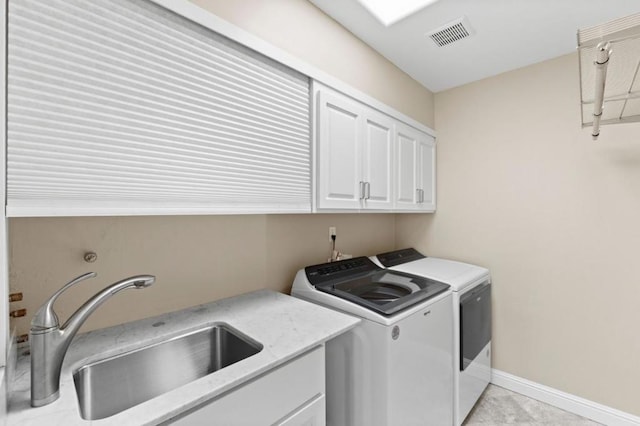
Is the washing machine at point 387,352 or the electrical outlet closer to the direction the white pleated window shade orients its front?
the washing machine

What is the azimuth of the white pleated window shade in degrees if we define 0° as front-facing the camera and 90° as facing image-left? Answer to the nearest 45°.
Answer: approximately 315°

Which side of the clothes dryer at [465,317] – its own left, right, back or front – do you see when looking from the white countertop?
right

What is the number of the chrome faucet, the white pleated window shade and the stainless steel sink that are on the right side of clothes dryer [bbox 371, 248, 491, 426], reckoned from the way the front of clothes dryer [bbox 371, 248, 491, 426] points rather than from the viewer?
3

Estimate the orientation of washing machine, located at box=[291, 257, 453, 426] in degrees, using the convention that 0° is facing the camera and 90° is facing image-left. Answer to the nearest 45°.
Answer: approximately 315°

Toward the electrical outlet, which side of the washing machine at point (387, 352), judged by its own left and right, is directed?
back
